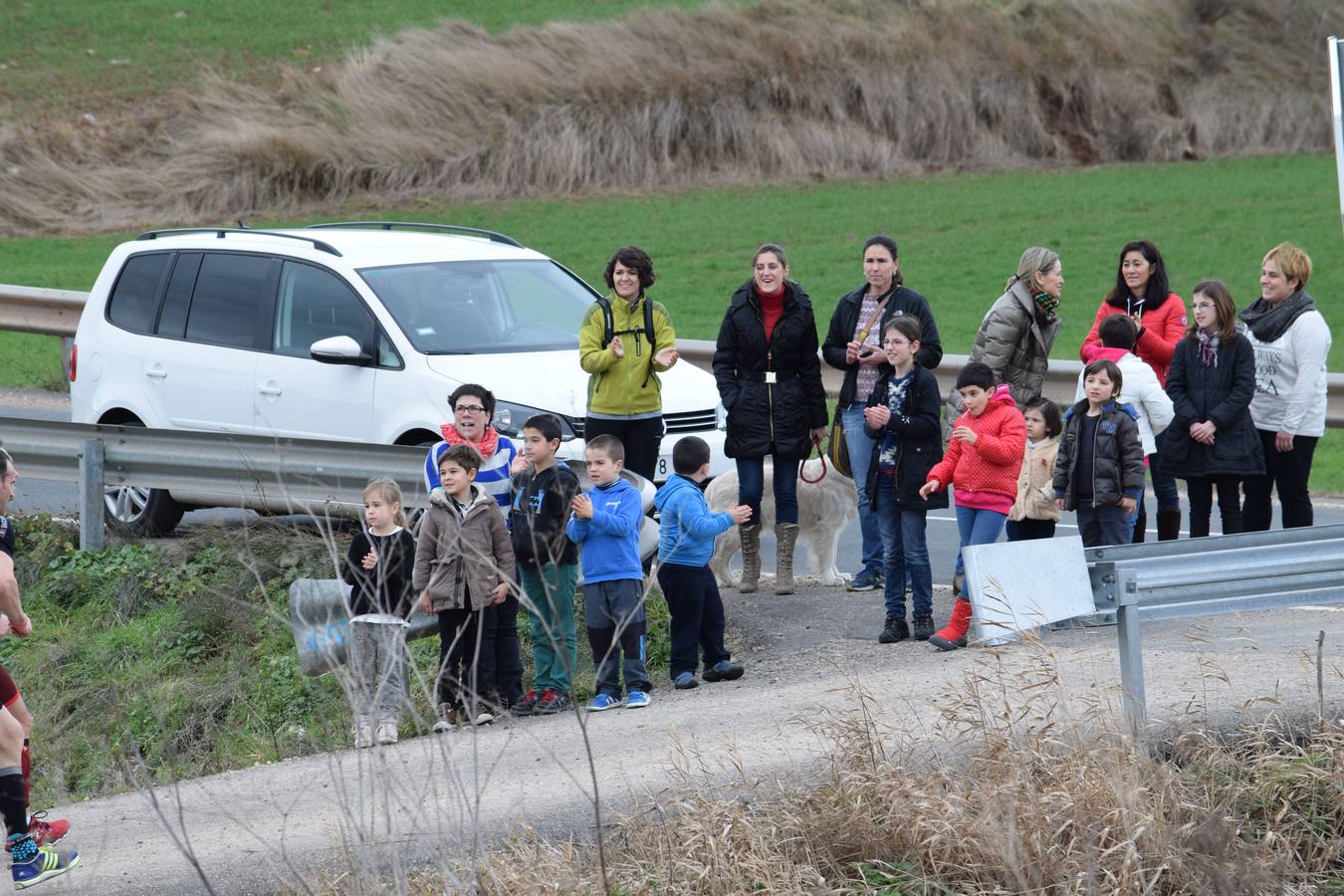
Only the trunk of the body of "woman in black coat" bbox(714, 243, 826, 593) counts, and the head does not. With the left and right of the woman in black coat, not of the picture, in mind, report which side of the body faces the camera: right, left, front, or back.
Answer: front

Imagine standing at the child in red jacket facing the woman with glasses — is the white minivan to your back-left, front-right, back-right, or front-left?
front-right

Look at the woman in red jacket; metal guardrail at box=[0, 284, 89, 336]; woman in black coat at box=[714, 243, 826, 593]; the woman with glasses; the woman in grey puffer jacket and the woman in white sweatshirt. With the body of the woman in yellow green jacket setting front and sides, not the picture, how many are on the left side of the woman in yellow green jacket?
4

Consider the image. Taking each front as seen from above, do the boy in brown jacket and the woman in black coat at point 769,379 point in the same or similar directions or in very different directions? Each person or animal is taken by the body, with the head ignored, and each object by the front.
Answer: same or similar directions

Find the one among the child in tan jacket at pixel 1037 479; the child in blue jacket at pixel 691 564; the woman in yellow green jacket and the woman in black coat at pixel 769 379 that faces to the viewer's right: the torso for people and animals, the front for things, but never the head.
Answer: the child in blue jacket

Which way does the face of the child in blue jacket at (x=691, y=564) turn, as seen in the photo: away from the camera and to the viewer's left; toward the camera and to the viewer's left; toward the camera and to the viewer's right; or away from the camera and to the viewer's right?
away from the camera and to the viewer's right

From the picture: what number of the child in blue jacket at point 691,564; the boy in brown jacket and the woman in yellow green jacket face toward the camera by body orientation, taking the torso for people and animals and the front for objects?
2

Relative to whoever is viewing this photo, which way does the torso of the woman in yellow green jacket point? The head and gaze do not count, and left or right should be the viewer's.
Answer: facing the viewer

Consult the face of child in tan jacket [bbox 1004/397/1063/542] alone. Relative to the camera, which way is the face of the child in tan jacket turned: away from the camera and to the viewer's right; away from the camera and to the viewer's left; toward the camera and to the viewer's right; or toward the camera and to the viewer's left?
toward the camera and to the viewer's left

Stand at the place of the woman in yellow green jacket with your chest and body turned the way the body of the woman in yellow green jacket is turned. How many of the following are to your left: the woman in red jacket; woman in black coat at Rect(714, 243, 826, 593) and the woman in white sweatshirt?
3

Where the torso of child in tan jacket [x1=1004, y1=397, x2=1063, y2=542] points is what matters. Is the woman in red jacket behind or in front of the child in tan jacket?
behind

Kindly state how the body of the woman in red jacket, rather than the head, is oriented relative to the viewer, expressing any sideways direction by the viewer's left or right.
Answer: facing the viewer and to the left of the viewer

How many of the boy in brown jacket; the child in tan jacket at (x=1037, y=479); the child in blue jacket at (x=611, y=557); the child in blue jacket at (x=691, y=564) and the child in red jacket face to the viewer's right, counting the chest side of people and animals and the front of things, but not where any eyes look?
1

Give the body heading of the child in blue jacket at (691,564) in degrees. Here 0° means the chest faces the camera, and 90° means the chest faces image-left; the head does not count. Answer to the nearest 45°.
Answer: approximately 270°

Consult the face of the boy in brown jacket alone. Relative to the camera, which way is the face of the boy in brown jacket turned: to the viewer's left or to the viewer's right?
to the viewer's left

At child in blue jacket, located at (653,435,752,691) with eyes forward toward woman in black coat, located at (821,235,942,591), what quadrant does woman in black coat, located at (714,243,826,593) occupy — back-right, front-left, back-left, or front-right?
front-left

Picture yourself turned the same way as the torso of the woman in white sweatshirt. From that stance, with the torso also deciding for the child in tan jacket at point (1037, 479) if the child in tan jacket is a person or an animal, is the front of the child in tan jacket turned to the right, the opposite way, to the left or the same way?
the same way
